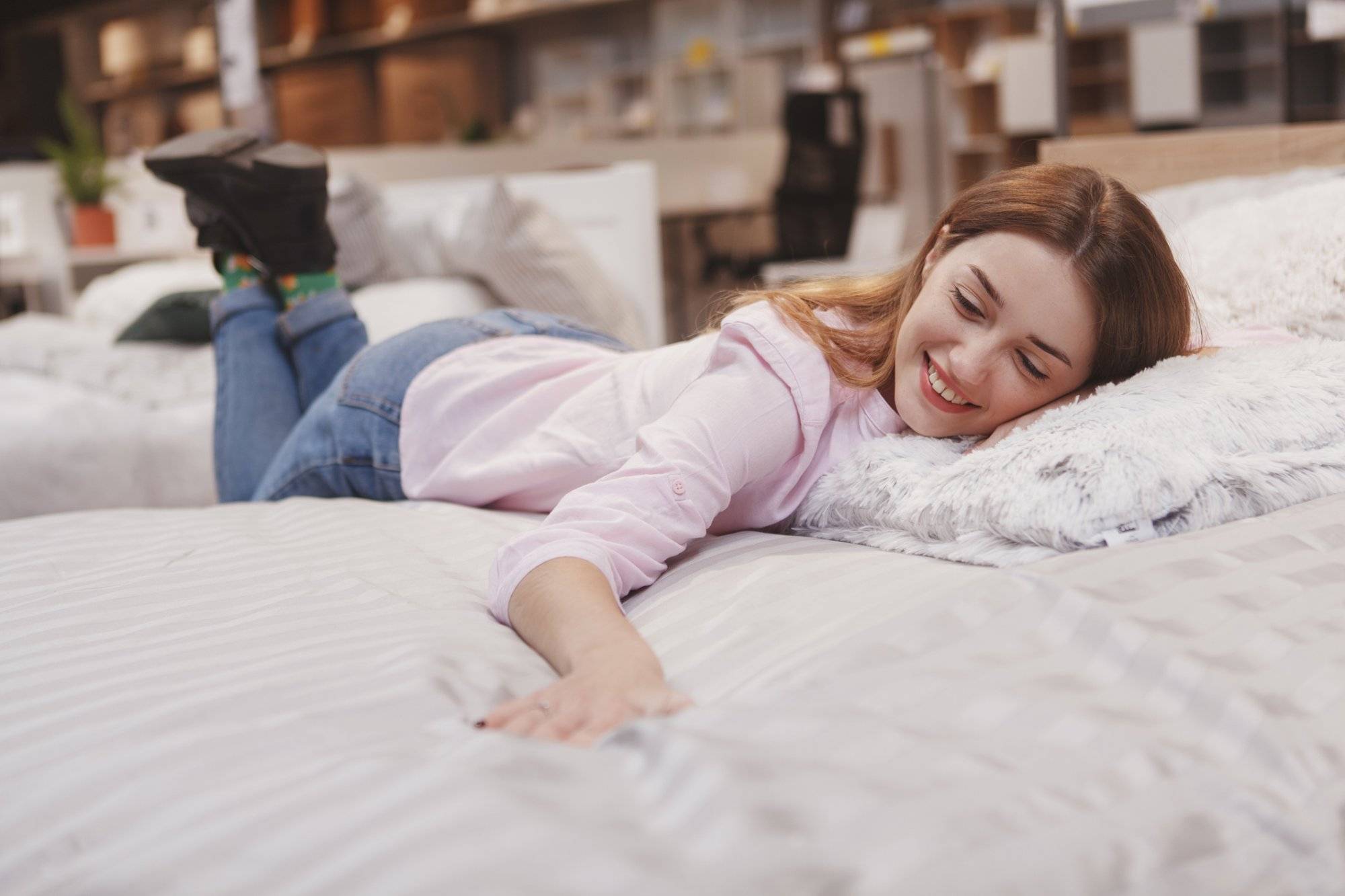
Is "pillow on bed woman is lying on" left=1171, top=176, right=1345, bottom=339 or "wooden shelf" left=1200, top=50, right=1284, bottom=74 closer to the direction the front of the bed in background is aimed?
the pillow on bed woman is lying on

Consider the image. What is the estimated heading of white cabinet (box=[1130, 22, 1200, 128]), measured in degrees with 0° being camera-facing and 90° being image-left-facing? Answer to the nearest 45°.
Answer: approximately 0°

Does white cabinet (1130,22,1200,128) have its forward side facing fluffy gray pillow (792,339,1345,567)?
yes

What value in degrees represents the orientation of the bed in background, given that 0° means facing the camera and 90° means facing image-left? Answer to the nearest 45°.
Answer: approximately 45°

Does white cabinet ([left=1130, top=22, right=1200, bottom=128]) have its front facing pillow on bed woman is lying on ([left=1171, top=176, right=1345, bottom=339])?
yes

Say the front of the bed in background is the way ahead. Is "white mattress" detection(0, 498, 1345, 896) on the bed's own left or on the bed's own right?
on the bed's own left

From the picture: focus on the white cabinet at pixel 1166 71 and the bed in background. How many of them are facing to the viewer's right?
0

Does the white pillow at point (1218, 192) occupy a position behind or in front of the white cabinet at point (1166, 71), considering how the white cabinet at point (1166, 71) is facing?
in front

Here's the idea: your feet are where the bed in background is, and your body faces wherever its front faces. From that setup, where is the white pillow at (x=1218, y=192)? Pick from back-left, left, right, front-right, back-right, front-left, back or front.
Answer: left

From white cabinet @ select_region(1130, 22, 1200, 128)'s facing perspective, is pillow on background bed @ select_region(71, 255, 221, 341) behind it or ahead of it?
ahead
